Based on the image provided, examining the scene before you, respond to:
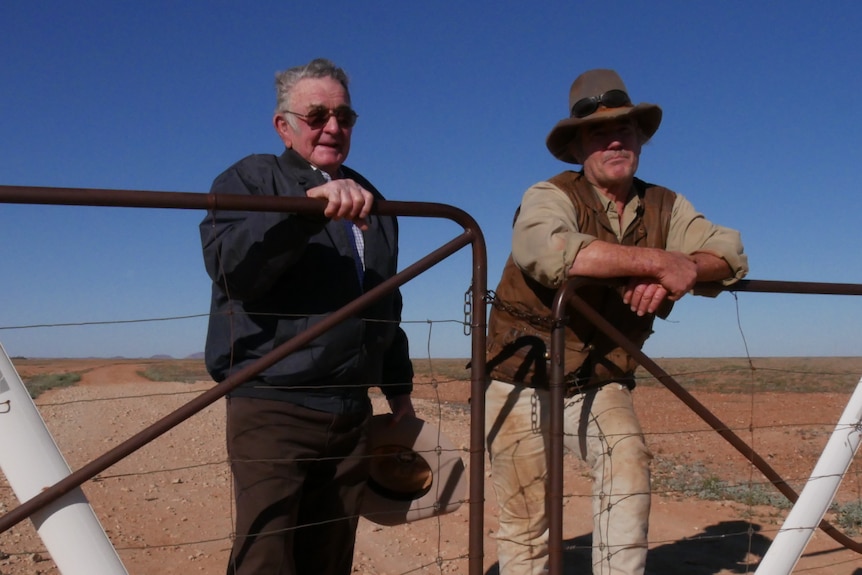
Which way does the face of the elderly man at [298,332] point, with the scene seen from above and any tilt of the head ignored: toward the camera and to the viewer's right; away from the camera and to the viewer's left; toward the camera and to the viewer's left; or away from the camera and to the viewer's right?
toward the camera and to the viewer's right

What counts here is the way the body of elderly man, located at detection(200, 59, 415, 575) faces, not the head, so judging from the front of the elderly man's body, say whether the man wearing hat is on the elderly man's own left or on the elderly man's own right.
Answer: on the elderly man's own left

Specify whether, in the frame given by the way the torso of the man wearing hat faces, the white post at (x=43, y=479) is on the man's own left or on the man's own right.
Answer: on the man's own right

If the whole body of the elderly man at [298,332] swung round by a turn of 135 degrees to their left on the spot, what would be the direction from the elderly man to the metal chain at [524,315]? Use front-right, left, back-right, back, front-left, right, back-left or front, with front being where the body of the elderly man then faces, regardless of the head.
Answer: right

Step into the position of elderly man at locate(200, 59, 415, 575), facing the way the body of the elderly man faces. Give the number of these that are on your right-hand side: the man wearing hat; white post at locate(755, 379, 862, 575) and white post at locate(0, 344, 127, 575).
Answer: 1

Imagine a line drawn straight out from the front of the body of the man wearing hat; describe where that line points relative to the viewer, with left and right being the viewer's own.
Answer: facing the viewer and to the right of the viewer

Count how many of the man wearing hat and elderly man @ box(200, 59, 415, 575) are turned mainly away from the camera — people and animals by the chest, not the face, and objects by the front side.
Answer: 0

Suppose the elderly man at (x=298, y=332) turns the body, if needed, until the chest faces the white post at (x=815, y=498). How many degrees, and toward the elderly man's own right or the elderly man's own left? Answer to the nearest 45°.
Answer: approximately 45° to the elderly man's own left

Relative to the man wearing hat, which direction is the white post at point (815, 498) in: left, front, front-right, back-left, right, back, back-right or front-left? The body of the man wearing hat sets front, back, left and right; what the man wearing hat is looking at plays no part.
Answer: left
